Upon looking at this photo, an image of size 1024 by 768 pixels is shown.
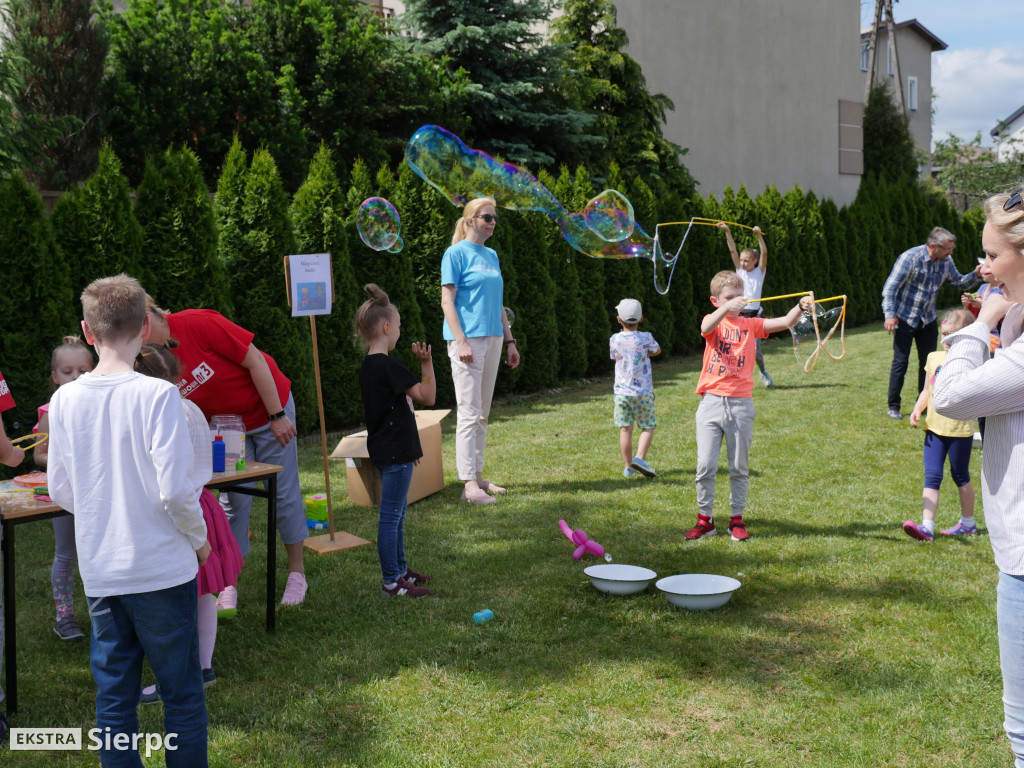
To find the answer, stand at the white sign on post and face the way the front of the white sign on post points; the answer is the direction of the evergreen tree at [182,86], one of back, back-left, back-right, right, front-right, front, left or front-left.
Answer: back

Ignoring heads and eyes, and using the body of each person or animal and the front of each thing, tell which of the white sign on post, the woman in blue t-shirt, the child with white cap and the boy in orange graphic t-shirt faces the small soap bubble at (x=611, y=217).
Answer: the child with white cap

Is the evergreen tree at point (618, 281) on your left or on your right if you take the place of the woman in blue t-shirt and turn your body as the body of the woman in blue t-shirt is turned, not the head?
on your left

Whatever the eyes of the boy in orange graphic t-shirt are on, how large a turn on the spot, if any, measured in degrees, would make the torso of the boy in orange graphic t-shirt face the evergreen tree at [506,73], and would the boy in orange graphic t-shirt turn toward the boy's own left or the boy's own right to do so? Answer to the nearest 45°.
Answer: approximately 180°

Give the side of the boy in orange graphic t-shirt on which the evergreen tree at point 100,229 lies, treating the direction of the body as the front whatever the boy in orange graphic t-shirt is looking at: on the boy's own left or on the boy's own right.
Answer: on the boy's own right

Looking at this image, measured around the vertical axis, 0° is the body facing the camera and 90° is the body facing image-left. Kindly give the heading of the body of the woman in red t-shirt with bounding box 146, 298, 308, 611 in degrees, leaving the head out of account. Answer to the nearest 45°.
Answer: approximately 45°

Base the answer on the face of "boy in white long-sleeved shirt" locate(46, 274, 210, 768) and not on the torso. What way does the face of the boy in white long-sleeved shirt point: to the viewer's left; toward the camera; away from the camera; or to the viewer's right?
away from the camera

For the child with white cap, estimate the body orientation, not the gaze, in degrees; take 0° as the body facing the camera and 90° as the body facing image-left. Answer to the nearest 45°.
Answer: approximately 180°

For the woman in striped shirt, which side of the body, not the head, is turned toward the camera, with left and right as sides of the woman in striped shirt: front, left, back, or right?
left

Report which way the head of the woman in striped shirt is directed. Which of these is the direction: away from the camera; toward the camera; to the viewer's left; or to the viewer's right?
to the viewer's left

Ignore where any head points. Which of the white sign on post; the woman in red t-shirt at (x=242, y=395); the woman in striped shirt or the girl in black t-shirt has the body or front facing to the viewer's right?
the girl in black t-shirt

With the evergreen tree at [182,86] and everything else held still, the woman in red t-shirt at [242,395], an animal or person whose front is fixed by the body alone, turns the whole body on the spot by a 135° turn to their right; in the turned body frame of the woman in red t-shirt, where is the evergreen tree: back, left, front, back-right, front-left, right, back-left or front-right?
front

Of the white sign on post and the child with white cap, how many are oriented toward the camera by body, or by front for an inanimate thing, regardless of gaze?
1

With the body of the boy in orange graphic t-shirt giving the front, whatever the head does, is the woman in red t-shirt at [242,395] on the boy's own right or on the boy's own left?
on the boy's own right

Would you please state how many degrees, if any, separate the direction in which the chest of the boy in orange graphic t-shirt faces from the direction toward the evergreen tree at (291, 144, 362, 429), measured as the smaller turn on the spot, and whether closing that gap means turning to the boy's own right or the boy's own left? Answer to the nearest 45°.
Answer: approximately 135° to the boy's own right
